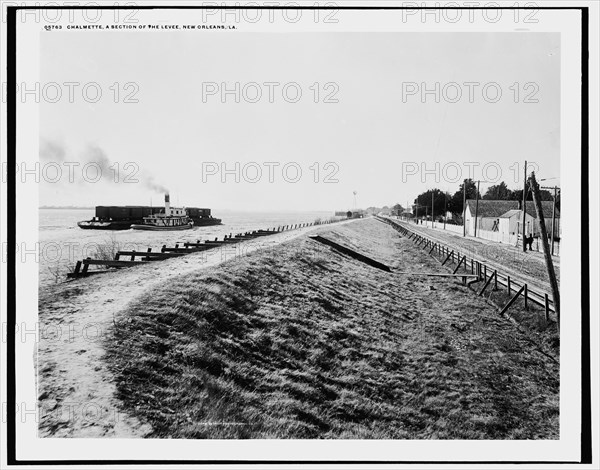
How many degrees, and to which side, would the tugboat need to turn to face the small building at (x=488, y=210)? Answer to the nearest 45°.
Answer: approximately 45° to its right

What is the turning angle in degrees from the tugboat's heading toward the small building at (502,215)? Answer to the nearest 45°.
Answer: approximately 45° to its right

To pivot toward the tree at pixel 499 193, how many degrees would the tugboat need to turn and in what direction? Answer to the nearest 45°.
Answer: approximately 45° to its right

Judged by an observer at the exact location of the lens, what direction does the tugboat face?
facing to the right of the viewer
